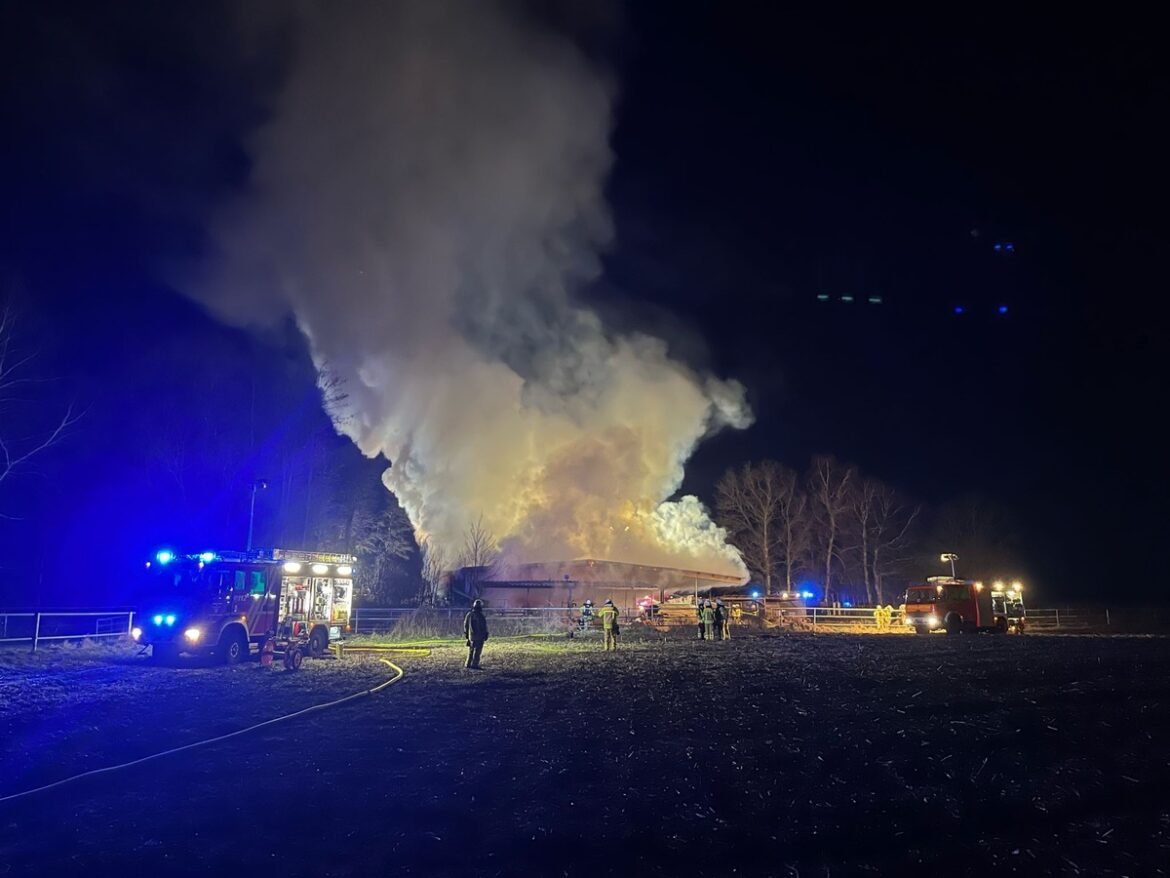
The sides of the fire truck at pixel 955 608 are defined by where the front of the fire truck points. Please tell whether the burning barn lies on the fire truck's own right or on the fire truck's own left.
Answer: on the fire truck's own right

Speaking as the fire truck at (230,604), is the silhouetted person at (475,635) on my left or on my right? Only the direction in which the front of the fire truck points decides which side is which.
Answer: on my left

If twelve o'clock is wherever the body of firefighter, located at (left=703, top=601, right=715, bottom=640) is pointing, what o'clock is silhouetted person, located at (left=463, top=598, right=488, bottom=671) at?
The silhouetted person is roughly at 7 o'clock from the firefighter.

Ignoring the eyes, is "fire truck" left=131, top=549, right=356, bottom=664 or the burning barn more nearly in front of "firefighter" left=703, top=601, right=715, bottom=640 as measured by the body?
the burning barn

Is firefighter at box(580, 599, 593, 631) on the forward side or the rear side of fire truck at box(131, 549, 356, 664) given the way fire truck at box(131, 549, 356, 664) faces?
on the rear side

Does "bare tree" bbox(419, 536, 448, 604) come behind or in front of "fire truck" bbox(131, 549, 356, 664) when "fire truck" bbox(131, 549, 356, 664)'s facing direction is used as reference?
behind

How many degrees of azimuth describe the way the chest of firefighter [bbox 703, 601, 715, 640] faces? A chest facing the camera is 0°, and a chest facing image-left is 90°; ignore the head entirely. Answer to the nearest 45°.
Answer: approximately 180°

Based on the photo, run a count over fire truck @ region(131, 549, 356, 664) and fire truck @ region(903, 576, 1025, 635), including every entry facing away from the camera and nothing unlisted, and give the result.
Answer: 0

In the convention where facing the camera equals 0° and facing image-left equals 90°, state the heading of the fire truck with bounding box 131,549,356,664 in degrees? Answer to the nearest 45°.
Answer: approximately 45°

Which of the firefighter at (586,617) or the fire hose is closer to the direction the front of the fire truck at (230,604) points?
the fire hose

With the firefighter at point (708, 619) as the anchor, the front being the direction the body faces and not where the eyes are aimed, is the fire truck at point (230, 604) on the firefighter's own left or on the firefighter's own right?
on the firefighter's own left
